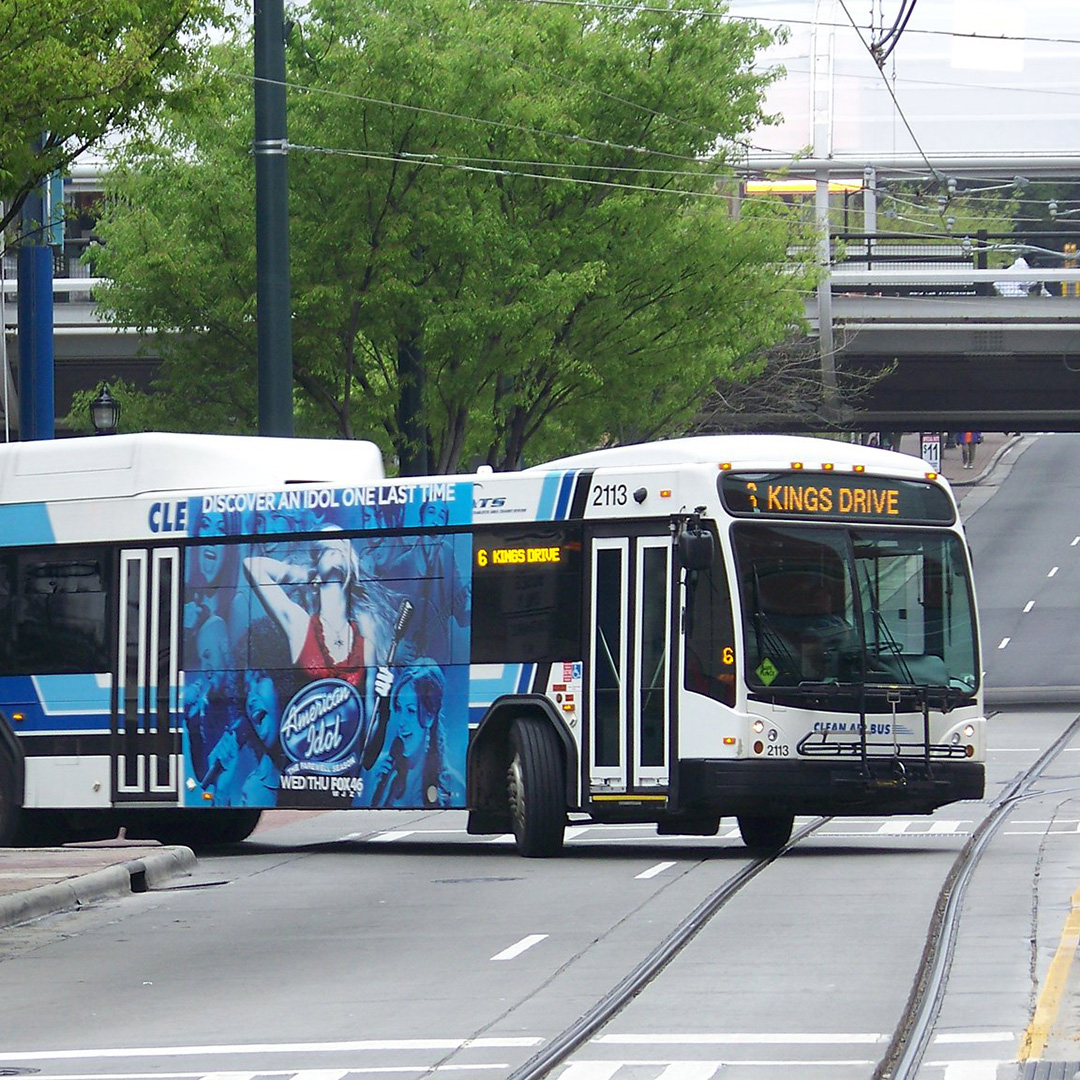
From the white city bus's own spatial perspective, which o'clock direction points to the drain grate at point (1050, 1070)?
The drain grate is roughly at 1 o'clock from the white city bus.

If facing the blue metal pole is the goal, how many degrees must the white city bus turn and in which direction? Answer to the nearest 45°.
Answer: approximately 180°

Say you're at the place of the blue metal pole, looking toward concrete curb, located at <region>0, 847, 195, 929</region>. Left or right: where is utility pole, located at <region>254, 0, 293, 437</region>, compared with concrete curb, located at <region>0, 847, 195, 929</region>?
left

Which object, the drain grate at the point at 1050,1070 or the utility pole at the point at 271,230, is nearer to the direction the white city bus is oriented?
the drain grate

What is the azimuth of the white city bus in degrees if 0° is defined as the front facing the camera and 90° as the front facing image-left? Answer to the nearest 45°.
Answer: approximately 315°

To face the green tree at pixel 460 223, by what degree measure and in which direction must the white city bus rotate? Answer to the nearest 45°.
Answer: approximately 135° to its left

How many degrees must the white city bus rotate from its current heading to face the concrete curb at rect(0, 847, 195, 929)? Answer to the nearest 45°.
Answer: approximately 90° to its right
